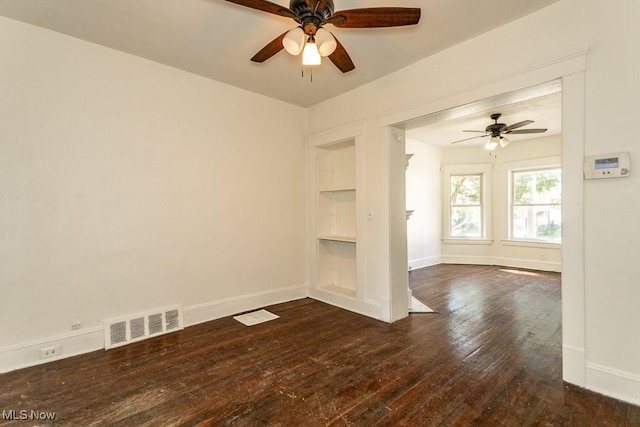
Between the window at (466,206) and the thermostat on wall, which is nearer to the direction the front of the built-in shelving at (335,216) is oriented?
the thermostat on wall

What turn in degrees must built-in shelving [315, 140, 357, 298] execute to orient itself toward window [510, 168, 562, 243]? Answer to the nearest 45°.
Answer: approximately 180°

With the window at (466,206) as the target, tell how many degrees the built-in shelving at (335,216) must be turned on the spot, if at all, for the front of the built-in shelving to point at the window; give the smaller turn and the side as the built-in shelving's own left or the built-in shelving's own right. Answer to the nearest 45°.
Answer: approximately 180°

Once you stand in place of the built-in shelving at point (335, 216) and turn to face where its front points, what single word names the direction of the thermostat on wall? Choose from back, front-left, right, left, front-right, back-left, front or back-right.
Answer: left

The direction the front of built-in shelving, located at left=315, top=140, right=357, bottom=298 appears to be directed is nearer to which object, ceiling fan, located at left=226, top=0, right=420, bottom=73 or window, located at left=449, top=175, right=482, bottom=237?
the ceiling fan

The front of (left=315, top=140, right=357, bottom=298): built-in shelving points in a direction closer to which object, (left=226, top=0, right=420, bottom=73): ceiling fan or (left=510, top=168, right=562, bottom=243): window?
the ceiling fan

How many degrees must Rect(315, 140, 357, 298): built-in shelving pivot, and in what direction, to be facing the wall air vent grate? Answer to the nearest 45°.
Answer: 0° — it already faces it

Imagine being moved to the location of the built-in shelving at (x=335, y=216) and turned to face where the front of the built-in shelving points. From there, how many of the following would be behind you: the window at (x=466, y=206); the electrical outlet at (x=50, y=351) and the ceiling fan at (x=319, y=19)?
1

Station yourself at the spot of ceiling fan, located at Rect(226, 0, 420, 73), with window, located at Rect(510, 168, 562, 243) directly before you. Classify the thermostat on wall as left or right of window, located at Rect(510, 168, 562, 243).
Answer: right

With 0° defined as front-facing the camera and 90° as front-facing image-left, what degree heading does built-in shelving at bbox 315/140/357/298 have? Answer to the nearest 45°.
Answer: approximately 45°

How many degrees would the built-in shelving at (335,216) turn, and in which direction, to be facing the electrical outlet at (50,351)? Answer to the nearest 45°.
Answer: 0° — it already faces it
